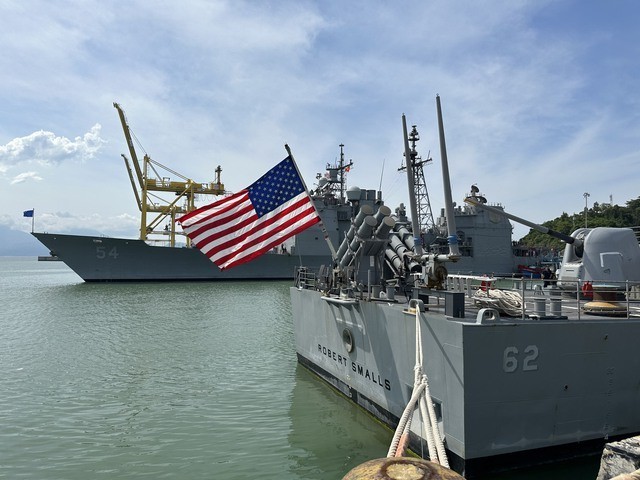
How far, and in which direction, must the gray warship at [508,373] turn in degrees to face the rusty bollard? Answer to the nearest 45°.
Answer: approximately 135° to its right

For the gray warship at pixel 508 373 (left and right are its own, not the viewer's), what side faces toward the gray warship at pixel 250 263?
left

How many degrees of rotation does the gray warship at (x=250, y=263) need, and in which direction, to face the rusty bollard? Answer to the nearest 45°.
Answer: approximately 90° to its left

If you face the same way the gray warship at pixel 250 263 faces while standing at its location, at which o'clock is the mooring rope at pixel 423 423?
The mooring rope is roughly at 9 o'clock from the gray warship.

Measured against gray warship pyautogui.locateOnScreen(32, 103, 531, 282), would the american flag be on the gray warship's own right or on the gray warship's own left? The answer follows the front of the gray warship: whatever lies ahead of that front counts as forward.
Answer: on the gray warship's own left

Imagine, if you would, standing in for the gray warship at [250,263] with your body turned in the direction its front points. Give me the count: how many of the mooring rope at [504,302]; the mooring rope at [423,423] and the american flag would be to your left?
3

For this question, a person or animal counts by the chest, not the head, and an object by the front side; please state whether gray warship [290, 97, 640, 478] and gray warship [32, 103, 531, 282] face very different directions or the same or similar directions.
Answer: very different directions

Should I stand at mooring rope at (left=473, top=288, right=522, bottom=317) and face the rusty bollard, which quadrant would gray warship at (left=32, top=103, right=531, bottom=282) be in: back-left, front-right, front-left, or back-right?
back-right

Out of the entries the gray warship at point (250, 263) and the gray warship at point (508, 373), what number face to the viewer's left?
1

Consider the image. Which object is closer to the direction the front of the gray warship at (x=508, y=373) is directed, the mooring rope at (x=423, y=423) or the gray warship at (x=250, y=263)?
the gray warship

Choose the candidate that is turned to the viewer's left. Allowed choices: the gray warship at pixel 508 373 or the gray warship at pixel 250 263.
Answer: the gray warship at pixel 250 263

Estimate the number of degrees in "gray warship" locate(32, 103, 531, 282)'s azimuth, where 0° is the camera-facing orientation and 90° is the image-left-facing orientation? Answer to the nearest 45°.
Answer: approximately 90°

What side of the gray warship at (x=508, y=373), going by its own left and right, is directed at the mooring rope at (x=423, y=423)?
back

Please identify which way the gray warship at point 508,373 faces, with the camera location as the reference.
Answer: facing away from the viewer and to the right of the viewer

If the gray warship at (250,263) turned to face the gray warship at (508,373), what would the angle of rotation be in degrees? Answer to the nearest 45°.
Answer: approximately 90° to its left
